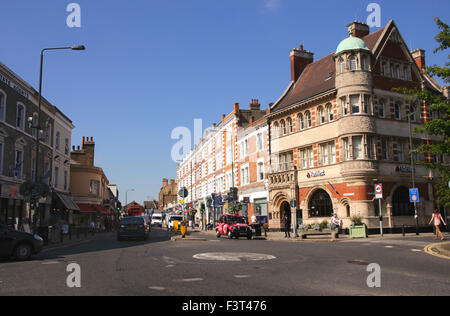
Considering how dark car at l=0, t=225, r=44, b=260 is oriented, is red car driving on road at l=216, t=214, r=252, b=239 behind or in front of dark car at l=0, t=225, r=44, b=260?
in front

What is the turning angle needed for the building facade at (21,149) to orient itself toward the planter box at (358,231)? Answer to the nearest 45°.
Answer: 0° — it already faces it

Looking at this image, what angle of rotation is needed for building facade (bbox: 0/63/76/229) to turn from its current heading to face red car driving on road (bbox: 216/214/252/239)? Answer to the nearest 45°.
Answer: approximately 45° to its left

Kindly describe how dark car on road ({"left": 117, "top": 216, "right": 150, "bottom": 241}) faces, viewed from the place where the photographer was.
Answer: facing away from the viewer

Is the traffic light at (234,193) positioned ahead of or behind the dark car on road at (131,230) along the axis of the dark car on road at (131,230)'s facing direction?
ahead

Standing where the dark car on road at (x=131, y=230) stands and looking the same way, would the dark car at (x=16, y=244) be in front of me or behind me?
behind

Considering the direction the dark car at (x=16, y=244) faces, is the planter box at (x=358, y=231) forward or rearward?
forward

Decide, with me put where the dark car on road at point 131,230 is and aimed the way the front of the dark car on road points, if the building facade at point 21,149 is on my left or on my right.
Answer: on my left
